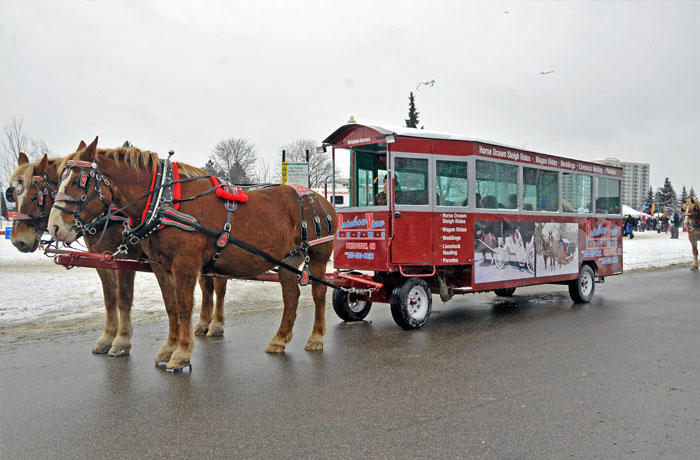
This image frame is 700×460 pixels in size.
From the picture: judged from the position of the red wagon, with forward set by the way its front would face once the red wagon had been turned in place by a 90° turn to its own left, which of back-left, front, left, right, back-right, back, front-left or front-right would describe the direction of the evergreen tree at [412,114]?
back-left

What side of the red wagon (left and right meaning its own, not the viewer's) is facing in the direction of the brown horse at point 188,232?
front

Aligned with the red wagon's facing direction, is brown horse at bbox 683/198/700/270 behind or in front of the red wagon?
behind

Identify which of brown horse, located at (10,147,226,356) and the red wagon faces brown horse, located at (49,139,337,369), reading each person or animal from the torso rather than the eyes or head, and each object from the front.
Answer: the red wagon

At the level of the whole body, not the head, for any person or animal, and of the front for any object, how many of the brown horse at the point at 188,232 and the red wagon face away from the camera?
0

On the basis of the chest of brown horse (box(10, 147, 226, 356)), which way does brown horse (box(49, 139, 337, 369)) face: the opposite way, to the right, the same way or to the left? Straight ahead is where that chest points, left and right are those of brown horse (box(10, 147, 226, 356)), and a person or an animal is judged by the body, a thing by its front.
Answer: the same way

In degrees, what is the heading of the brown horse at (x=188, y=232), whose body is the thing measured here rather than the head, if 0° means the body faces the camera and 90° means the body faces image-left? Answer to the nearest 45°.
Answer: approximately 45°

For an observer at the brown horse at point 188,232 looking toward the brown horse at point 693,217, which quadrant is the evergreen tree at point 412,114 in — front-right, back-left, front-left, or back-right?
front-left

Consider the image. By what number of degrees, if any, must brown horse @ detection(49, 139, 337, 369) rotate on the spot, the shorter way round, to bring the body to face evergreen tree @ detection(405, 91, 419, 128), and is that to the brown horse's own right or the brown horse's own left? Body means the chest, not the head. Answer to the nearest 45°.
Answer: approximately 180°

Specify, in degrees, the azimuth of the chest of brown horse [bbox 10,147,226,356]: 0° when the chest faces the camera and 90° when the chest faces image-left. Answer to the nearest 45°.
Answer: approximately 45°

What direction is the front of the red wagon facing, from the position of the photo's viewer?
facing the viewer and to the left of the viewer

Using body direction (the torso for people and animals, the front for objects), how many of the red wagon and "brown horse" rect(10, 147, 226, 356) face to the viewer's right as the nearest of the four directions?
0

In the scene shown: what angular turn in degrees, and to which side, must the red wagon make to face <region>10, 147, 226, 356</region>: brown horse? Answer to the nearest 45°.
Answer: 0° — it already faces it

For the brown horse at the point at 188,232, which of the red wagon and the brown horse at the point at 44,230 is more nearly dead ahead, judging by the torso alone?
the brown horse
